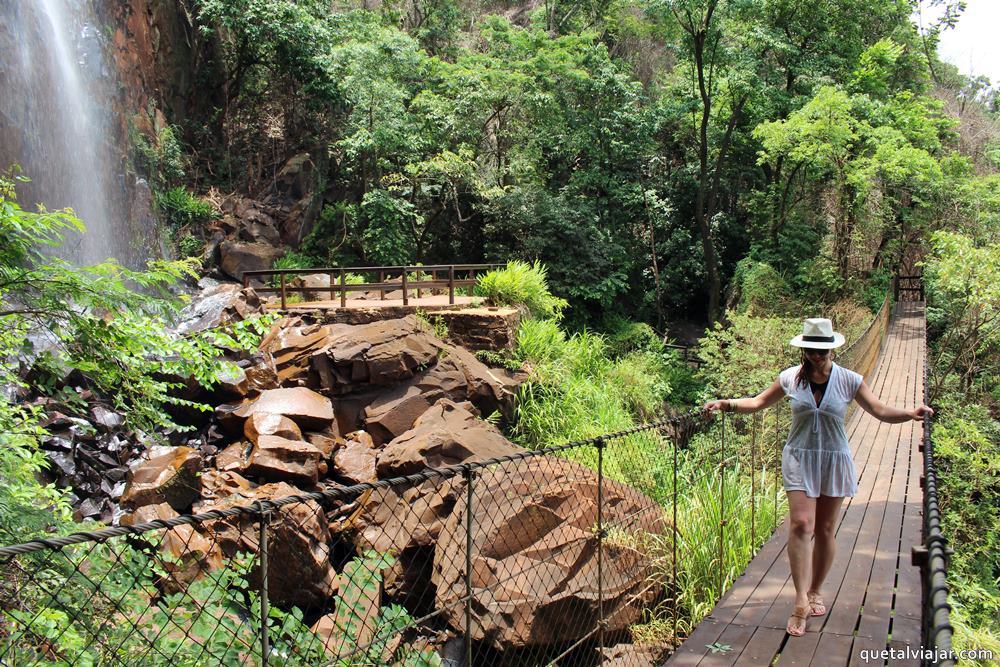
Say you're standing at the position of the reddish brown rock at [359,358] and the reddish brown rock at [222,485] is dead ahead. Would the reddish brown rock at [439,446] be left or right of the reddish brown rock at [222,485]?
left

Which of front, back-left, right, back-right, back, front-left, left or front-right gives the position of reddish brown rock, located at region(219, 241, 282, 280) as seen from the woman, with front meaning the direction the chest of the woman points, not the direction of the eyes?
back-right

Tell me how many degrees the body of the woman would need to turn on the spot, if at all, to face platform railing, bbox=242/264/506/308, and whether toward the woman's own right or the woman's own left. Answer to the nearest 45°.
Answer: approximately 135° to the woman's own right

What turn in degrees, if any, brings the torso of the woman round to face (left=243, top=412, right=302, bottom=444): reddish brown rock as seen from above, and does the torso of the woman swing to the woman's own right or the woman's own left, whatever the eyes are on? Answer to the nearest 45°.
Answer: approximately 135° to the woman's own right

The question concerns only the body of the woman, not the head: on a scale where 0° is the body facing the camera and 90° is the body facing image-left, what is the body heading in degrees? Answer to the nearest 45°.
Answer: approximately 0°

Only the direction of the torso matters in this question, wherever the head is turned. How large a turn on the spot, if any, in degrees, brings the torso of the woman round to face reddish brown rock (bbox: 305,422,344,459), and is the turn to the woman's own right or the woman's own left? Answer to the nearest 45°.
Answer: approximately 135° to the woman's own right

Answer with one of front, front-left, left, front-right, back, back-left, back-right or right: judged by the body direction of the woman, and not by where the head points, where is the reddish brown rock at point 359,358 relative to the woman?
back-right

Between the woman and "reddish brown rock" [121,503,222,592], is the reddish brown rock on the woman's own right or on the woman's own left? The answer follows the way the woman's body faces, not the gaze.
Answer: on the woman's own right
